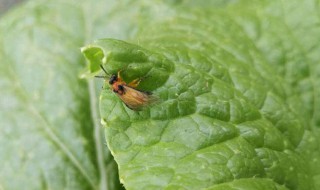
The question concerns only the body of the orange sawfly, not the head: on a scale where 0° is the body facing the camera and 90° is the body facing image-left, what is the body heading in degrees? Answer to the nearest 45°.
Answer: approximately 135°
